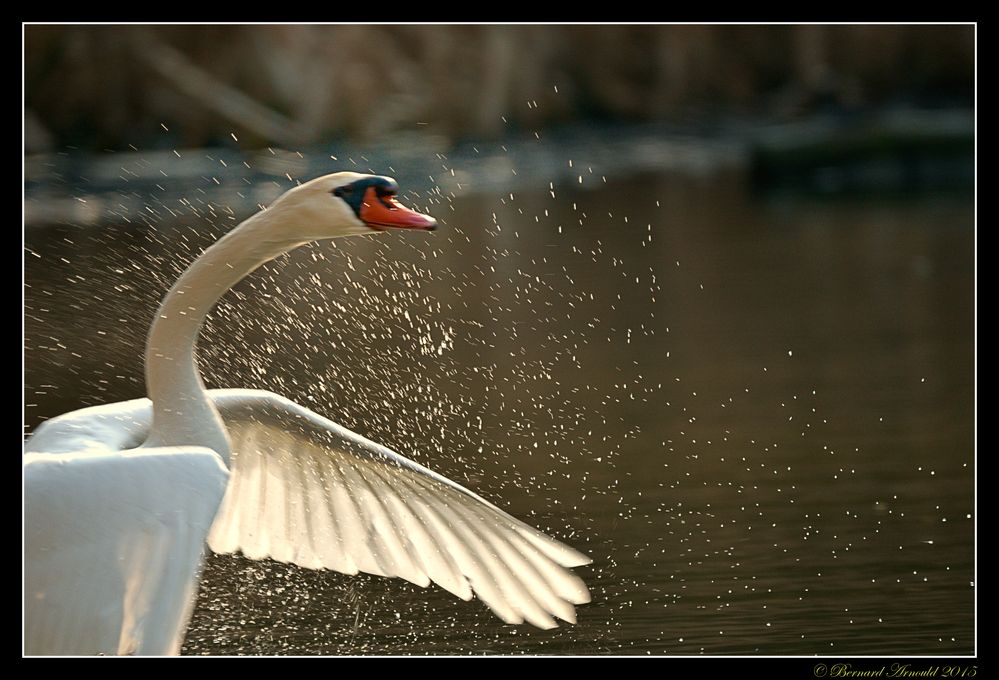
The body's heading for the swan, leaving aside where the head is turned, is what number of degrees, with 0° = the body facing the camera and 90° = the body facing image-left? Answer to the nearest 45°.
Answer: approximately 270°
